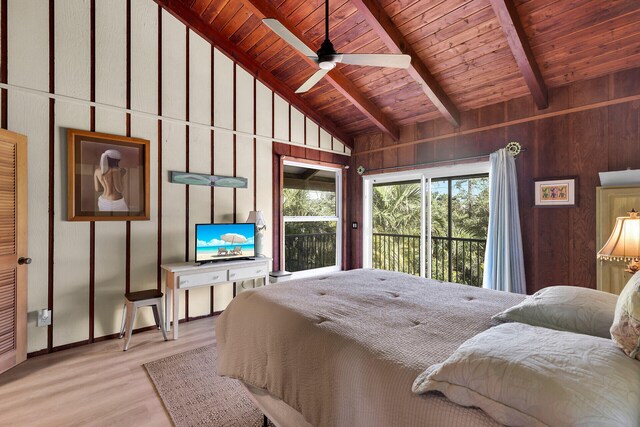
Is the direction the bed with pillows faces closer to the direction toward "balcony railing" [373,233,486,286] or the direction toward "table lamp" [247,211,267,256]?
the table lamp

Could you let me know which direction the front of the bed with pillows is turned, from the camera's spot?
facing away from the viewer and to the left of the viewer

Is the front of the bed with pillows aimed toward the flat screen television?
yes

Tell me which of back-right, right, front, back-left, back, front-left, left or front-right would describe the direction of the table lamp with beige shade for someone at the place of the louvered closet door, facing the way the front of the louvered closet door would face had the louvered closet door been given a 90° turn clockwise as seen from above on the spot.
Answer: left

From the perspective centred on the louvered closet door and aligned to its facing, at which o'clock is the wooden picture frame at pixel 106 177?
The wooden picture frame is roughly at 10 o'clock from the louvered closet door.

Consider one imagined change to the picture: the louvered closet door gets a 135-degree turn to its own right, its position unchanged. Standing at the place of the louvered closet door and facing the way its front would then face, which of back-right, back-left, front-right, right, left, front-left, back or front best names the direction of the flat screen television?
back

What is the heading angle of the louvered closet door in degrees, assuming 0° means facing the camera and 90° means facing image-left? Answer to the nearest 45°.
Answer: approximately 315°

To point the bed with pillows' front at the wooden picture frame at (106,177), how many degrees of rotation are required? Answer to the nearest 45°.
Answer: approximately 45° to its left

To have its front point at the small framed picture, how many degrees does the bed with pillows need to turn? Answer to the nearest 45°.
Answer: approximately 90° to its right

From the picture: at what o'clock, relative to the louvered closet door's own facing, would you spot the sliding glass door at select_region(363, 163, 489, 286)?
The sliding glass door is roughly at 11 o'clock from the louvered closet door.

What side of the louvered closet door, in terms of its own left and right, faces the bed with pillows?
front

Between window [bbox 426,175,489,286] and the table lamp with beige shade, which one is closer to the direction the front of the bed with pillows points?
the window

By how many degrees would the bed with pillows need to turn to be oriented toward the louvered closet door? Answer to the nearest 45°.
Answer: approximately 45° to its left

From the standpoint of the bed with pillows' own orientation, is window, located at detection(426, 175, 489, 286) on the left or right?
on its right

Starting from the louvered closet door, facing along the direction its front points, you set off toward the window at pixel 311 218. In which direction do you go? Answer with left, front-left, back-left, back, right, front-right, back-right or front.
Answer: front-left

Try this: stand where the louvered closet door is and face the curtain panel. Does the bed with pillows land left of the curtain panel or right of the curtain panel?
right
